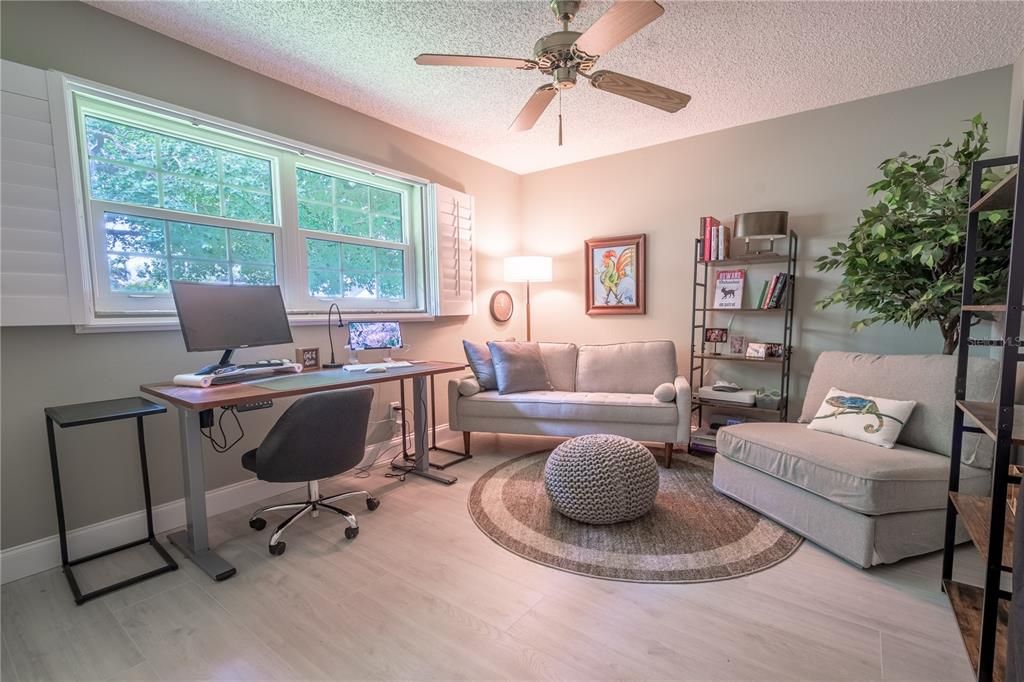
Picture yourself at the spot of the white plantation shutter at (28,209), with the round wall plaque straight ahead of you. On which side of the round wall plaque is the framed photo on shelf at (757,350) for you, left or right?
right

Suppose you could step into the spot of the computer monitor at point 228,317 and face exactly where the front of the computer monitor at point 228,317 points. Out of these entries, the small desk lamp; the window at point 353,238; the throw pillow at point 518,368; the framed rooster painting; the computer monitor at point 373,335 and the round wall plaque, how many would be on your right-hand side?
0

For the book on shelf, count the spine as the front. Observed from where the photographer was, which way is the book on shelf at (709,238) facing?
facing the viewer

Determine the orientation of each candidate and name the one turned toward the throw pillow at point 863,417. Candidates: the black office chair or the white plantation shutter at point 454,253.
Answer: the white plantation shutter

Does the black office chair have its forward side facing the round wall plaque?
no

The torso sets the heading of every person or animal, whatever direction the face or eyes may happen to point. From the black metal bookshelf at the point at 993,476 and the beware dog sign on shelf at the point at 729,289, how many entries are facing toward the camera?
1

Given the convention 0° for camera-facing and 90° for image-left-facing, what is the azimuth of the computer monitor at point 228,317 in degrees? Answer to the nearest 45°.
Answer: approximately 315°

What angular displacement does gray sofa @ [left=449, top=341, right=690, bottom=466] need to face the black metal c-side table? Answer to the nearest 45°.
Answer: approximately 45° to its right

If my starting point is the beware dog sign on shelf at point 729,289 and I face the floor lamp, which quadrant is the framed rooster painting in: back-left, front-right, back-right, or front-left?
front-right

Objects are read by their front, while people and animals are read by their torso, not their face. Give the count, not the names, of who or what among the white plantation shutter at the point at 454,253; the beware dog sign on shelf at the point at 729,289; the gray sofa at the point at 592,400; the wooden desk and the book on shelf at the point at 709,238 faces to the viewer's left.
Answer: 0

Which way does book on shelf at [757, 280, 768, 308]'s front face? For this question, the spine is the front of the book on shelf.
toward the camera

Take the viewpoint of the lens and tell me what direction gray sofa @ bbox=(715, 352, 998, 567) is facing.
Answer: facing the viewer and to the left of the viewer

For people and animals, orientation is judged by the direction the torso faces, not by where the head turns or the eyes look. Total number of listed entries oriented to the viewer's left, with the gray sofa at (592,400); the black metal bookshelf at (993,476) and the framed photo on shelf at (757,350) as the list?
1

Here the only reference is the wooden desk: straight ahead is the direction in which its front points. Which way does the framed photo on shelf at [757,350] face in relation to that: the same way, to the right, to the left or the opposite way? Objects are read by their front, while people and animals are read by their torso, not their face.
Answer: to the right

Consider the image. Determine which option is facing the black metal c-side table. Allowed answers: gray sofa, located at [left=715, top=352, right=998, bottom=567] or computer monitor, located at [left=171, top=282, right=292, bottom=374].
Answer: the gray sofa

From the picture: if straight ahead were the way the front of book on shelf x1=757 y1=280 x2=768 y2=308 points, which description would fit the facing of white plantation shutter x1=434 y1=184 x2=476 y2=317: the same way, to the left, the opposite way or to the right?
to the left

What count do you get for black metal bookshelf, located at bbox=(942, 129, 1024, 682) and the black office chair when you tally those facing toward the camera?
0

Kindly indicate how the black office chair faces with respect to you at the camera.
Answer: facing away from the viewer and to the left of the viewer

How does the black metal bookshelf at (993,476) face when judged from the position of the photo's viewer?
facing to the left of the viewer
